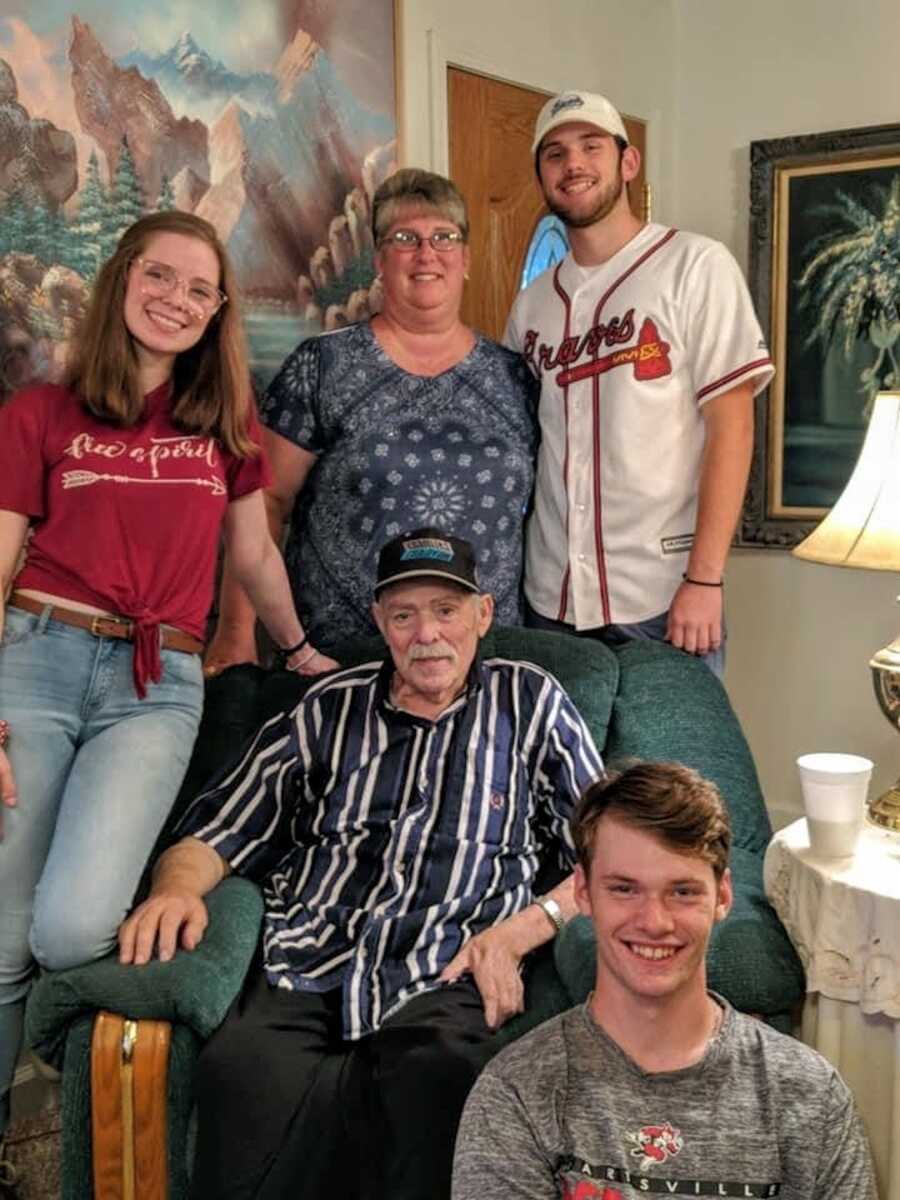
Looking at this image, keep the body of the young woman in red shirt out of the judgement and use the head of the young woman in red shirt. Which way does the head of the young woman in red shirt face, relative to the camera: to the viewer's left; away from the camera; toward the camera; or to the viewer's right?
toward the camera

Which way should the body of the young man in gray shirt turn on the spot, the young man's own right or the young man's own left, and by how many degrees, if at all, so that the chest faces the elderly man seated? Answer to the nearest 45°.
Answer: approximately 135° to the young man's own right

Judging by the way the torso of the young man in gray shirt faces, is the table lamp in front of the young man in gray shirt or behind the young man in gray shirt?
behind

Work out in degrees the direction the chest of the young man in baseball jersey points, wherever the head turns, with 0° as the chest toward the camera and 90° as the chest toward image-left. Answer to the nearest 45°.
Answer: approximately 45°

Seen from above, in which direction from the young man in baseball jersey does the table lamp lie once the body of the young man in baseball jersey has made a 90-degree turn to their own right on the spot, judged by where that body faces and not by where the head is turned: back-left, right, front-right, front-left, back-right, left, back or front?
back

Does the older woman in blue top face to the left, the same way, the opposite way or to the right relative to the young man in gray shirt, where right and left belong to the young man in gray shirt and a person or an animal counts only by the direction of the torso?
the same way

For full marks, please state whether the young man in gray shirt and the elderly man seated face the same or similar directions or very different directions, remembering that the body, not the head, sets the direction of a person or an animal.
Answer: same or similar directions

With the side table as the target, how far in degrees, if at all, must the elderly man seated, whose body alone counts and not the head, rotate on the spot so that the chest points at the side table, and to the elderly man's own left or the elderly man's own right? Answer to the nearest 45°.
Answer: approximately 90° to the elderly man's own left

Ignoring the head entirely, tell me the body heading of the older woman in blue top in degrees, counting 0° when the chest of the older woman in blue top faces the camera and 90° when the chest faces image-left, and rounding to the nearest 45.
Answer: approximately 0°

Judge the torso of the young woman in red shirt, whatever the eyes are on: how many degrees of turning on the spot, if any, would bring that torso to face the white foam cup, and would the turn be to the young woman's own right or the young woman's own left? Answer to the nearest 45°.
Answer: approximately 90° to the young woman's own left

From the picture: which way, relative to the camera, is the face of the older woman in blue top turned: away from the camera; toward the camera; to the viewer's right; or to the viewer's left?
toward the camera

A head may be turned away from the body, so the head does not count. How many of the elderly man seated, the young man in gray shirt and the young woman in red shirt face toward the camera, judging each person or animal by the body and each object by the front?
3

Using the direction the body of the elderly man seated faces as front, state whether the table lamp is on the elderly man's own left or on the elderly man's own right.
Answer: on the elderly man's own left

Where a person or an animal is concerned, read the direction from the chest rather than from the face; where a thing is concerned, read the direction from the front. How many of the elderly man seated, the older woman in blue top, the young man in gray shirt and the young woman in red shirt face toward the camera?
4

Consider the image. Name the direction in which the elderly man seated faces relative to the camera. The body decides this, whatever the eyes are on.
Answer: toward the camera

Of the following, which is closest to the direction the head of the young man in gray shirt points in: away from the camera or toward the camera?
toward the camera
